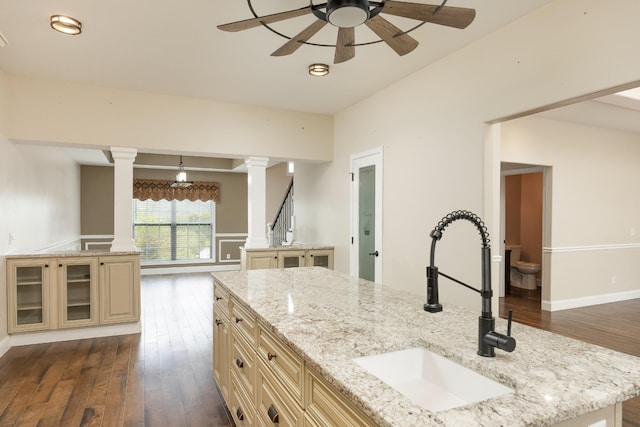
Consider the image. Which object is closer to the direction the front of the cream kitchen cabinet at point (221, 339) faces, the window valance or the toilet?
the window valance

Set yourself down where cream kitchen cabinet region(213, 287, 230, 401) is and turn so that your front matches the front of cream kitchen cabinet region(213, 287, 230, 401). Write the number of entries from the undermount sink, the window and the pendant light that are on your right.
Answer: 2

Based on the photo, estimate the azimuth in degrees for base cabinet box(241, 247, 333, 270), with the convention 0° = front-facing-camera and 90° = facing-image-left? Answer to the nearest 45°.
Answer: approximately 0°

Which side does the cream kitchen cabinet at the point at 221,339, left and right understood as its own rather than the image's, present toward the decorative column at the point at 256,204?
right

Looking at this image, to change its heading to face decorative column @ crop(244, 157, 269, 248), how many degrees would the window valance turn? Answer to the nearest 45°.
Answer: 0° — it already faces it

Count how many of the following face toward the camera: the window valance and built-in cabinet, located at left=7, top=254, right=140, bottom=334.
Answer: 2

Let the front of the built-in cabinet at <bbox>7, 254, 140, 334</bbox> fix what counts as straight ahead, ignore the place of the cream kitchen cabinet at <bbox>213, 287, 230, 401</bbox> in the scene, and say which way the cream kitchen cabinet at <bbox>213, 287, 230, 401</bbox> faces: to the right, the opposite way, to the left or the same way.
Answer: to the right

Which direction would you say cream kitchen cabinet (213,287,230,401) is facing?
to the viewer's left

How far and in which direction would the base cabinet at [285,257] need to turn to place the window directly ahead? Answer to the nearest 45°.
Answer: approximately 135° to its right

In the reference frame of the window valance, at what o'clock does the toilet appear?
The toilet is roughly at 10 o'clock from the window valance.

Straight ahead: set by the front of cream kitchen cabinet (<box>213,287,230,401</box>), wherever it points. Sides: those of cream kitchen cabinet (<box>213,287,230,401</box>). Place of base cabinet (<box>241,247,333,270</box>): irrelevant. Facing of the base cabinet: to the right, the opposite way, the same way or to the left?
to the left
